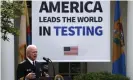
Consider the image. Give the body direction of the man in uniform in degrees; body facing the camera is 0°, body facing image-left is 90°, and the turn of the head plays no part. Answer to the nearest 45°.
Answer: approximately 315°

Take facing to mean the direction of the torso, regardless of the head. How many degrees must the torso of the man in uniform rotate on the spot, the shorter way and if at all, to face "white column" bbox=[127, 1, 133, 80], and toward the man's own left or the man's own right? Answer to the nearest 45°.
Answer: approximately 90° to the man's own left

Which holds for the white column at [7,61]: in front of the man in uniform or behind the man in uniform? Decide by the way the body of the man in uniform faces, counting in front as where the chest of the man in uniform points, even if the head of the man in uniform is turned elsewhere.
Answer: behind
